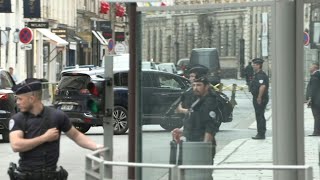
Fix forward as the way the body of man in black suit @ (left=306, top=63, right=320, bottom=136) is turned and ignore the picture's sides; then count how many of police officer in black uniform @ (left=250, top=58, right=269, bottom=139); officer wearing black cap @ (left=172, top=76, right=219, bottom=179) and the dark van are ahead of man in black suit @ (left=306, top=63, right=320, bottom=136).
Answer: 3

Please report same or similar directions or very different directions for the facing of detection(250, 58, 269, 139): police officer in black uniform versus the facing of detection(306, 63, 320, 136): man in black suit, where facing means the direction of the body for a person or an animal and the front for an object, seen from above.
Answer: same or similar directions

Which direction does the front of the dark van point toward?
toward the camera

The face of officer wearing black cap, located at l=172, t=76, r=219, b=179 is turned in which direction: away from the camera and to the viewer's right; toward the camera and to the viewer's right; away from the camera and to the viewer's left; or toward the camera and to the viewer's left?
toward the camera and to the viewer's left

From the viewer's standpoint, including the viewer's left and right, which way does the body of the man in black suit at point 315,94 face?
facing to the left of the viewer

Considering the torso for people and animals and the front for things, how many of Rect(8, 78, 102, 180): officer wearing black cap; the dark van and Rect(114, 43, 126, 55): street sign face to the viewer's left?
0

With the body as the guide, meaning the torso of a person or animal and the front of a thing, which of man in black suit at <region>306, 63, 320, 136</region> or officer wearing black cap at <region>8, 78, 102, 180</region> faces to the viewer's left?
the man in black suit

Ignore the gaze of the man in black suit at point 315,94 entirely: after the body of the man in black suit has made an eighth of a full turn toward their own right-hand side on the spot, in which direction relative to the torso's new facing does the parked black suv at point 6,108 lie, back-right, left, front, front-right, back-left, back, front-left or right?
front

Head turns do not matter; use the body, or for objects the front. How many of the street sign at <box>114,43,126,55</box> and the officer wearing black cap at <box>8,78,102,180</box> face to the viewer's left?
0

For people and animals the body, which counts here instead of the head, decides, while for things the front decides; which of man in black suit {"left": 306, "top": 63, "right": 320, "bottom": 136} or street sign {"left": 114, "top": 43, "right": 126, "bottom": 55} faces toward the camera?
the street sign
